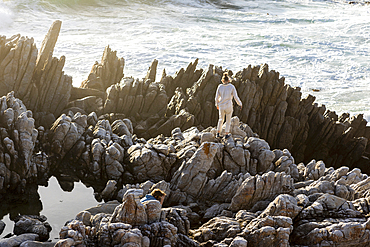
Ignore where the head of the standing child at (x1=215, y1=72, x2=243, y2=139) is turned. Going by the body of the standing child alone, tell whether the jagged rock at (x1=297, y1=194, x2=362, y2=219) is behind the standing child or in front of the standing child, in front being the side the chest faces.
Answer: behind

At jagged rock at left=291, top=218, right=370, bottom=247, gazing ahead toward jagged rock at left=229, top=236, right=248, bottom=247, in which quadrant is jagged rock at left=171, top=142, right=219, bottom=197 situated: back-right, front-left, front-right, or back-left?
front-right

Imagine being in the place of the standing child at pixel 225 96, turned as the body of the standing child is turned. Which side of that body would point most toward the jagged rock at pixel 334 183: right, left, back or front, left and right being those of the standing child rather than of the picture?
right

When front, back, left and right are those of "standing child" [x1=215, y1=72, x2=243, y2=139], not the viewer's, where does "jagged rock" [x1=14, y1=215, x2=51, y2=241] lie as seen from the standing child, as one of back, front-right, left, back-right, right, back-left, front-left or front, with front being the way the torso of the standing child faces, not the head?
back-left

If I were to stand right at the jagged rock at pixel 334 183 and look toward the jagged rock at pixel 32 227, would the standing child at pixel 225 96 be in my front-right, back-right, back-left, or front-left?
front-right

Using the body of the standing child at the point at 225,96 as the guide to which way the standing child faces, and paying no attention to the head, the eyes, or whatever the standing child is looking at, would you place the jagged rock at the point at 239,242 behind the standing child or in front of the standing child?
behind

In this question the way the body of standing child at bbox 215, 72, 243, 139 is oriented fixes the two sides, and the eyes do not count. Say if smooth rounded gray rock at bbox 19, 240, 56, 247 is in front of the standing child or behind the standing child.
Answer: behind

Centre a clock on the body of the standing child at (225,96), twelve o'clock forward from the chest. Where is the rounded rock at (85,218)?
The rounded rock is roughly at 7 o'clock from the standing child.

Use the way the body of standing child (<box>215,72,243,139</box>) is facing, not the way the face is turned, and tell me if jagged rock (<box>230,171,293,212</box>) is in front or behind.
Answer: behind

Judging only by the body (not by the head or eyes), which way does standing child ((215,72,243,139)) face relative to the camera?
away from the camera

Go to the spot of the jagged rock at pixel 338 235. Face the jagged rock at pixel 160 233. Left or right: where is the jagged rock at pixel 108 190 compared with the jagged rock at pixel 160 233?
right

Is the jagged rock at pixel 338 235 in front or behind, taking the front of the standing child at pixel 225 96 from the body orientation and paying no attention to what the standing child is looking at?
behind
